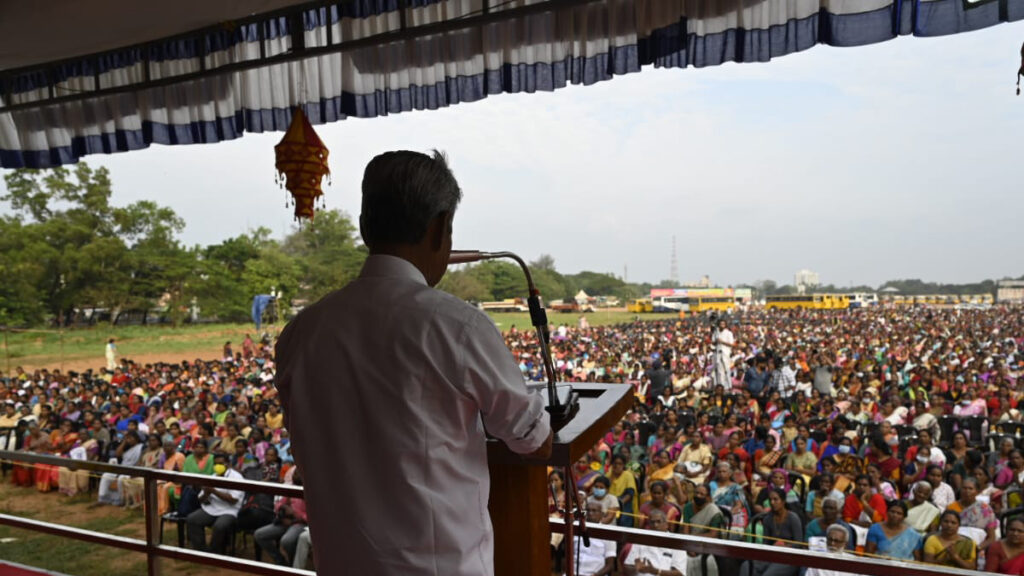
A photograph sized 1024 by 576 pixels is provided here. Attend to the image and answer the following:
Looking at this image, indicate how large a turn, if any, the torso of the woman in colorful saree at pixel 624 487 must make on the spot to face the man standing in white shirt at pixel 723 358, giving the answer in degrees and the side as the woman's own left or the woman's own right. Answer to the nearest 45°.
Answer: approximately 135° to the woman's own right

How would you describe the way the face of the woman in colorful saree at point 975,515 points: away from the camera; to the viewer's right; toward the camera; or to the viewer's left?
toward the camera

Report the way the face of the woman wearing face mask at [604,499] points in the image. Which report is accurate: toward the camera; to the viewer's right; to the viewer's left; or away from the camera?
toward the camera

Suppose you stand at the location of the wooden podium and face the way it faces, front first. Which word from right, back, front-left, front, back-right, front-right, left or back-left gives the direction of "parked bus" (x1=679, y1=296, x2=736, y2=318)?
front-left

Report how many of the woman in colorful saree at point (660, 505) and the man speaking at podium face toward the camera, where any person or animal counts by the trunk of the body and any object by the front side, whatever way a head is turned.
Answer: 1

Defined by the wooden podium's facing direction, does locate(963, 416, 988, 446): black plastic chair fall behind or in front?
in front

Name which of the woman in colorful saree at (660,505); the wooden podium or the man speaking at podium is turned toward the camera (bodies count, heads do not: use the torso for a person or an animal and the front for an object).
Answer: the woman in colorful saree

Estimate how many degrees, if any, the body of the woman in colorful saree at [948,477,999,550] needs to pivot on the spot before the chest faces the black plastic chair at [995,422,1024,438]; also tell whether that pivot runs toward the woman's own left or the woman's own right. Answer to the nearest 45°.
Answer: approximately 135° to the woman's own right

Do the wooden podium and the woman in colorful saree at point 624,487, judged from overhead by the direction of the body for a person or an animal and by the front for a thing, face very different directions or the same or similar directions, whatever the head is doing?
very different directions

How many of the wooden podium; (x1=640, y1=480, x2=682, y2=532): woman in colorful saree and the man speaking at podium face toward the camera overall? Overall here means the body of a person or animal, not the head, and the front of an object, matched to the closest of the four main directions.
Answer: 1

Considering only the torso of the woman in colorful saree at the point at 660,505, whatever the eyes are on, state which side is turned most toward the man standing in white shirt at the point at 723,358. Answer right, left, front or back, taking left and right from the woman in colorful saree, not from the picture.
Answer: back

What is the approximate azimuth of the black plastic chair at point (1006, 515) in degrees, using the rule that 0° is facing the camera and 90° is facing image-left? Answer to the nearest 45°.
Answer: approximately 45°

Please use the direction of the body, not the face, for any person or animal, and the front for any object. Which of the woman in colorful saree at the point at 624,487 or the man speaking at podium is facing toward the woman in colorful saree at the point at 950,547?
the man speaking at podium

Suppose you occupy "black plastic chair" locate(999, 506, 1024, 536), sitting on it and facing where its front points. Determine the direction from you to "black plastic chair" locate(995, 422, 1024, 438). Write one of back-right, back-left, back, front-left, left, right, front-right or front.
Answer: back-right

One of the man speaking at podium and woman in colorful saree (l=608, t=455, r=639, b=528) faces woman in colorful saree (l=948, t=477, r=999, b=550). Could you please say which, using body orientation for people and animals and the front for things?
the man speaking at podium

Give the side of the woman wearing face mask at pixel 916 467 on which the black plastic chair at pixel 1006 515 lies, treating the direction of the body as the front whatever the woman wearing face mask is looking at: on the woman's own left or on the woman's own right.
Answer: on the woman's own left

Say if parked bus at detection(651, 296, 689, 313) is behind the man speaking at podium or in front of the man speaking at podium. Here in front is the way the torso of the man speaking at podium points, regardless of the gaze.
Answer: in front

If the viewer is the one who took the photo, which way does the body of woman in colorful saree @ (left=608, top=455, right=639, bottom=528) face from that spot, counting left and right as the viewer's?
facing the viewer and to the left of the viewer

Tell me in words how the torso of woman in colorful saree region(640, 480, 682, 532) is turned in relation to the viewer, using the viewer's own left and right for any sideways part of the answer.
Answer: facing the viewer

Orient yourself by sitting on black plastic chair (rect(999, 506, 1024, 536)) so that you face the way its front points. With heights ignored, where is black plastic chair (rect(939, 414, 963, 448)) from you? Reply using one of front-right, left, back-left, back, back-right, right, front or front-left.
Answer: back-right

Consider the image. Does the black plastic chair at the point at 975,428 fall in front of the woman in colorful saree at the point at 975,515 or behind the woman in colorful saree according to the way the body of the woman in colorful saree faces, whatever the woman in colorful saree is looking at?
behind

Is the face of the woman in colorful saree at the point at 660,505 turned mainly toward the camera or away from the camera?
toward the camera
